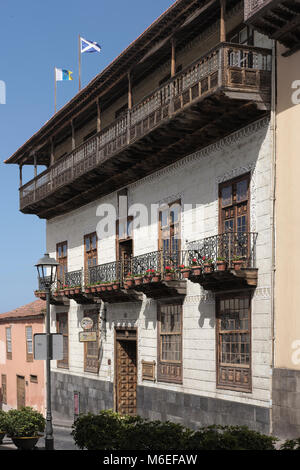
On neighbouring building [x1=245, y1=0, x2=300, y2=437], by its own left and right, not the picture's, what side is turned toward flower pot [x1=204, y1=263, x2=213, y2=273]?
right

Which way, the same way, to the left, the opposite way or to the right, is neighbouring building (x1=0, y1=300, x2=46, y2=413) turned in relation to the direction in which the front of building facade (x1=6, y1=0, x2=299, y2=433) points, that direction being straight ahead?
the same way

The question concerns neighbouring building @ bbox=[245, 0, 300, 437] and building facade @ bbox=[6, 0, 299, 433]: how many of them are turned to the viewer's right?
0

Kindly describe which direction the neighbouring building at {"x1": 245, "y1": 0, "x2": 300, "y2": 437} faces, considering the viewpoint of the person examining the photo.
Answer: facing the viewer and to the left of the viewer

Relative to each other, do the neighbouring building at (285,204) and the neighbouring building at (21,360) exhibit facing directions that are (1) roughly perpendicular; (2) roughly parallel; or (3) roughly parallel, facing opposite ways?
roughly parallel

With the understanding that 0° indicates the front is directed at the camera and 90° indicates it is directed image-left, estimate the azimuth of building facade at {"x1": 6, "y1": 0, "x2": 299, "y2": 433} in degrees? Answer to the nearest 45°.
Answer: approximately 45°

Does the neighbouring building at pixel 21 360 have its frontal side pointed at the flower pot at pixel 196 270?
no

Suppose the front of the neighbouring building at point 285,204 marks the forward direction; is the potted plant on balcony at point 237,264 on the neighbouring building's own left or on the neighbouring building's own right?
on the neighbouring building's own right

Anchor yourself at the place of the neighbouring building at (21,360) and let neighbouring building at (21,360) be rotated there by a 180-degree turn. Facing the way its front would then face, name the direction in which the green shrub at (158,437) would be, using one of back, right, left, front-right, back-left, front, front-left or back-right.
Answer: back-right

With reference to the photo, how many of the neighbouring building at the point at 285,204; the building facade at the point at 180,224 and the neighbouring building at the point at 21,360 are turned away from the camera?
0

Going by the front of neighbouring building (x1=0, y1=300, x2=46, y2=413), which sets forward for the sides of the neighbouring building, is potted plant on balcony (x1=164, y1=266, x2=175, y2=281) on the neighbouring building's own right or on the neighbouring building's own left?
on the neighbouring building's own left

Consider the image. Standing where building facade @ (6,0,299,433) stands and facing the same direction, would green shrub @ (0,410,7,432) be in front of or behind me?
in front

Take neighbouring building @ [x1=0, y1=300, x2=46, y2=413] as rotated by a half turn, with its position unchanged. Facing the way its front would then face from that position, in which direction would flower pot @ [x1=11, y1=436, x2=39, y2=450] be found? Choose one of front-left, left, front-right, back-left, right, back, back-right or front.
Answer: back-right

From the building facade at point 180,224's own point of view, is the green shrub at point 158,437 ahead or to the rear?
ahead

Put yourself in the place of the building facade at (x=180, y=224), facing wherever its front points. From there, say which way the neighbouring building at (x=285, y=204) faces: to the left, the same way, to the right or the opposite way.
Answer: the same way

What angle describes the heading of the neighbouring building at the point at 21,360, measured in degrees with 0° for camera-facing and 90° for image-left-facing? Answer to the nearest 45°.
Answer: approximately 45°
